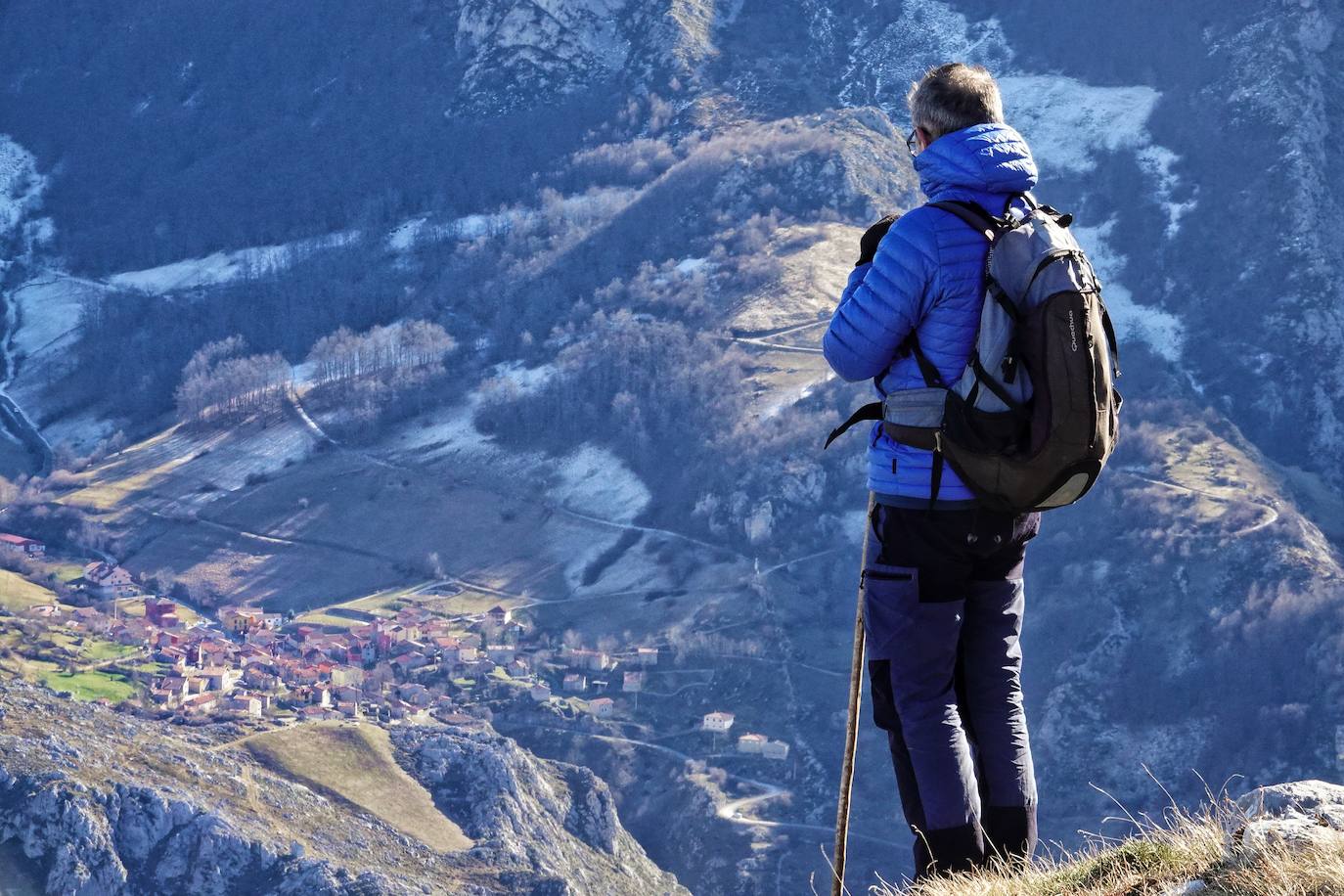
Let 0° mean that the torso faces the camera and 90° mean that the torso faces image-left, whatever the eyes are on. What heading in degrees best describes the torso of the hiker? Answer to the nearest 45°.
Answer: approximately 135°

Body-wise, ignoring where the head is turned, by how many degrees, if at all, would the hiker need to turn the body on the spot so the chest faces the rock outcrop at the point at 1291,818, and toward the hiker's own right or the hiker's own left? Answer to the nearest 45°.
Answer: approximately 135° to the hiker's own right
